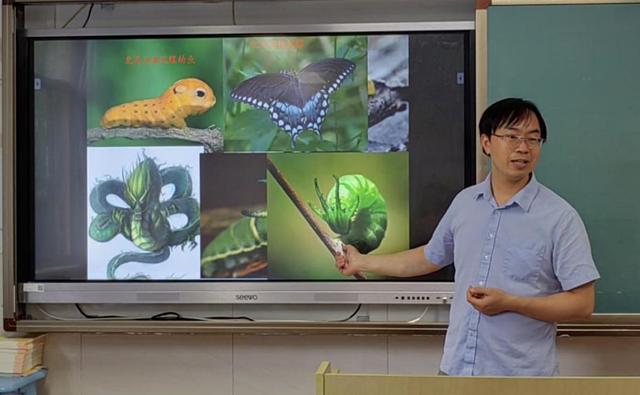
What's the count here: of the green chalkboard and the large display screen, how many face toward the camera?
2

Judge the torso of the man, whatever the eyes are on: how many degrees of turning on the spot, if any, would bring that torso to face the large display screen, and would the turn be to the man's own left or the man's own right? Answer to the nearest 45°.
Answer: approximately 90° to the man's own right

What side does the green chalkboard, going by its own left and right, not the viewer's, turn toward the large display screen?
right

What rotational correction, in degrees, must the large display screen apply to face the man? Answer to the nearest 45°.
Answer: approximately 45° to its left

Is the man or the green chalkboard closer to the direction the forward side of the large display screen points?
the man

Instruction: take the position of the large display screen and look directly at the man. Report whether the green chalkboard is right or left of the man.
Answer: left

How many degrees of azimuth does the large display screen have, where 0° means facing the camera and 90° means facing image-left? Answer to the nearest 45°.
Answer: approximately 0°

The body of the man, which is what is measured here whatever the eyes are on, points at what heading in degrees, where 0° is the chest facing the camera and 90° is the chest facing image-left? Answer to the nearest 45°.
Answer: approximately 45°

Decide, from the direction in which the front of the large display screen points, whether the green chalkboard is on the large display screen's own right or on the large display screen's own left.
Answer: on the large display screen's own left

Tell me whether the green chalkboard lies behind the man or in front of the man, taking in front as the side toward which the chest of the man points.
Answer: behind

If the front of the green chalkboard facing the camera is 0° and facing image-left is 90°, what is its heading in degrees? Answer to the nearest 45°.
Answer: approximately 0°
